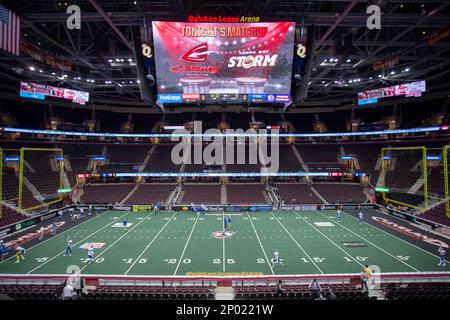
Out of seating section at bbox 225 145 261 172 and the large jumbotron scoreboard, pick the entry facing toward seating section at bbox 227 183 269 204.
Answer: seating section at bbox 225 145 261 172

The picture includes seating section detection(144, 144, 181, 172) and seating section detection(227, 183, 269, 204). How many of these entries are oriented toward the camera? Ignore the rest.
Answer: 2

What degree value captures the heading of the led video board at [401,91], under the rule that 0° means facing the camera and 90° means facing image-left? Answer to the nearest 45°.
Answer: approximately 45°

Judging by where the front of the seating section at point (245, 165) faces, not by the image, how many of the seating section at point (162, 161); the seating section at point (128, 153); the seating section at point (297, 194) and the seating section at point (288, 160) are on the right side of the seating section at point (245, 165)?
2

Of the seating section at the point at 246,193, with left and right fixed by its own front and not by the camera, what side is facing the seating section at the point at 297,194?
left

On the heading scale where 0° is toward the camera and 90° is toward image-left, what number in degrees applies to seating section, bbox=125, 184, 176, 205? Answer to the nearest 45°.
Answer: approximately 0°

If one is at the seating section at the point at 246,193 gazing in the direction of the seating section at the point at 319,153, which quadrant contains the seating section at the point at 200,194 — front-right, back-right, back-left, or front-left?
back-left

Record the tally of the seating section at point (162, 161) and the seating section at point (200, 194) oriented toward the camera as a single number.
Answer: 2

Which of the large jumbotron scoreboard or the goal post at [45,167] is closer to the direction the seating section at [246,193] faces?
the large jumbotron scoreboard
